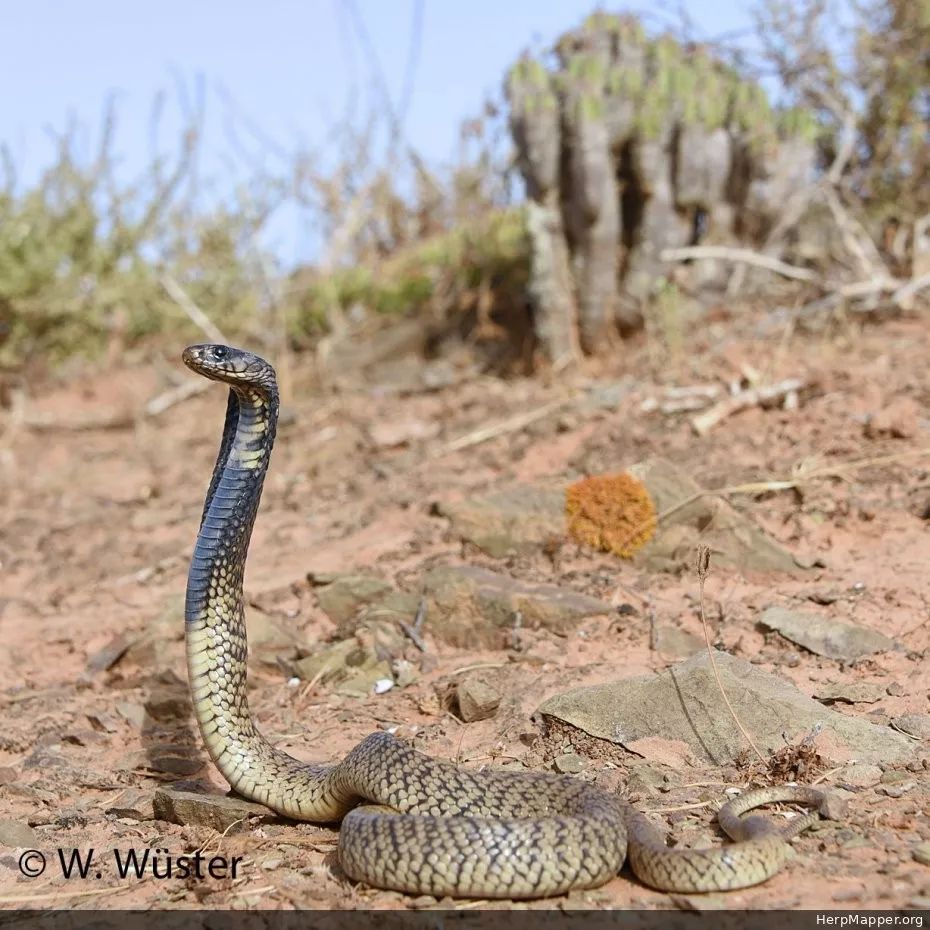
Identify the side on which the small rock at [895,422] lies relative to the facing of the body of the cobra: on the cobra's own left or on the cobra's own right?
on the cobra's own right

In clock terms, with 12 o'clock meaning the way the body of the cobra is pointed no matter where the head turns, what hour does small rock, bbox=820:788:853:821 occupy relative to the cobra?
The small rock is roughly at 6 o'clock from the cobra.

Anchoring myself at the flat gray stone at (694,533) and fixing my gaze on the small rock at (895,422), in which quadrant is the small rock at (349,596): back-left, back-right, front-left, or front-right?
back-left

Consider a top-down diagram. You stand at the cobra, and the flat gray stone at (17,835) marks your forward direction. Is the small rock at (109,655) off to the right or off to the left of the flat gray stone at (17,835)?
right

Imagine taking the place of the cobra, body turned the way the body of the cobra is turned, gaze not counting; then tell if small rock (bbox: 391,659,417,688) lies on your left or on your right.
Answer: on your right

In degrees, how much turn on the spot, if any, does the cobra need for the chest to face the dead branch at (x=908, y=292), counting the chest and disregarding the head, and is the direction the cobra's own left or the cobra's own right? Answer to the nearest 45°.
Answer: approximately 135° to the cobra's own right

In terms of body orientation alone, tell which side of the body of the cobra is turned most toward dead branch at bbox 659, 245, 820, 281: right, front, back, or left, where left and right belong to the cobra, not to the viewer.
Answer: right

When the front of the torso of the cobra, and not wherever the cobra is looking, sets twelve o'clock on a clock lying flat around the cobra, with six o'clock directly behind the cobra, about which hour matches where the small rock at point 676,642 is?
The small rock is roughly at 4 o'clock from the cobra.

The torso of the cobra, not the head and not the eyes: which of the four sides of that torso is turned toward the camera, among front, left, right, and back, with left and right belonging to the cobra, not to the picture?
left

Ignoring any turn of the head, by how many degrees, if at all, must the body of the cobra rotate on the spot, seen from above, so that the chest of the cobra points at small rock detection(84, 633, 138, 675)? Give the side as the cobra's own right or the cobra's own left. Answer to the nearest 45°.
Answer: approximately 45° to the cobra's own right

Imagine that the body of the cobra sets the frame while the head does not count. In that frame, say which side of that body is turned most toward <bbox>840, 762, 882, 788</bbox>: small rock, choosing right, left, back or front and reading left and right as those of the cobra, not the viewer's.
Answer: back

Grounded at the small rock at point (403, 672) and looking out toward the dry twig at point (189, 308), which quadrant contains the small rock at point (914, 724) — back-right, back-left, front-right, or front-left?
back-right

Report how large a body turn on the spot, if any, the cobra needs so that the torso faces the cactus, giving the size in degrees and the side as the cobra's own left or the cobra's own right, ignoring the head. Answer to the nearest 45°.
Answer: approximately 90° to the cobra's own right

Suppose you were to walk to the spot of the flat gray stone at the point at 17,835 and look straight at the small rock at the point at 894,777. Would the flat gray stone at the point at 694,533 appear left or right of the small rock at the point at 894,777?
left
